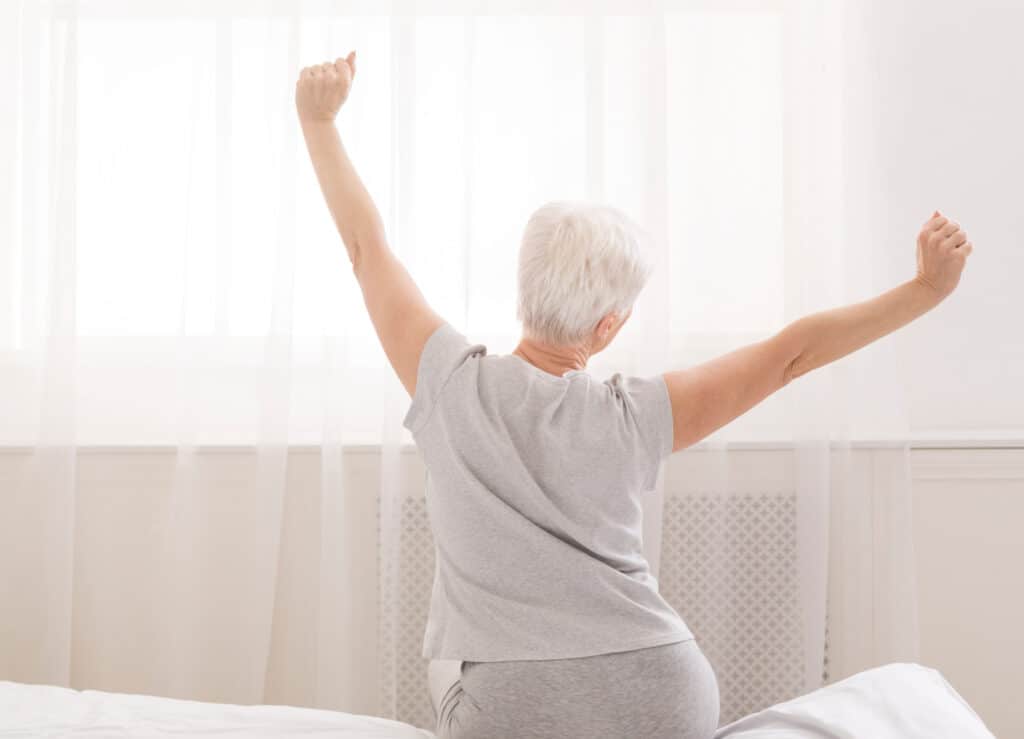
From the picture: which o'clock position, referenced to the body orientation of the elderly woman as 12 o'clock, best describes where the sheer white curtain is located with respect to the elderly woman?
The sheer white curtain is roughly at 11 o'clock from the elderly woman.

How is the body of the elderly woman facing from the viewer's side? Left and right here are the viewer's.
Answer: facing away from the viewer
